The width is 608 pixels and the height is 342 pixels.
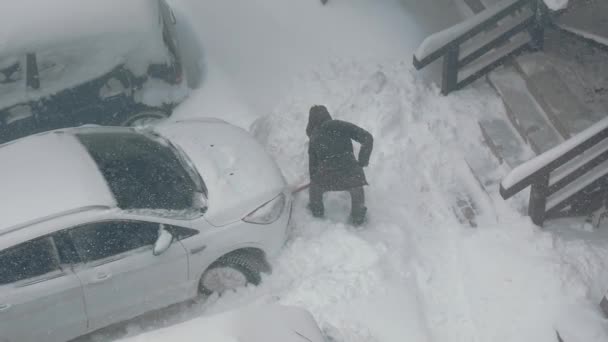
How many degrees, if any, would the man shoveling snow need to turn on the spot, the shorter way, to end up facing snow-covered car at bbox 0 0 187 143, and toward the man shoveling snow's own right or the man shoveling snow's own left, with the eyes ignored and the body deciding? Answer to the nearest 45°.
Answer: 0° — they already face it

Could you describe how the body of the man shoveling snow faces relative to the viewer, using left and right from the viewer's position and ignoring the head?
facing away from the viewer and to the left of the viewer

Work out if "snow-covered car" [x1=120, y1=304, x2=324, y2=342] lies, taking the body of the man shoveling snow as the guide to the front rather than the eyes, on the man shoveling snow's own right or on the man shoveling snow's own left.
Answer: on the man shoveling snow's own left
